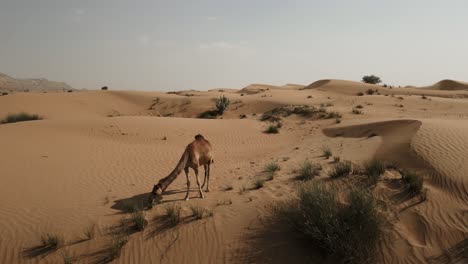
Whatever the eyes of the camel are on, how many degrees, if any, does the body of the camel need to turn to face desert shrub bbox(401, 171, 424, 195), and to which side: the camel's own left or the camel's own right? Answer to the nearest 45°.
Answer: approximately 135° to the camel's own left

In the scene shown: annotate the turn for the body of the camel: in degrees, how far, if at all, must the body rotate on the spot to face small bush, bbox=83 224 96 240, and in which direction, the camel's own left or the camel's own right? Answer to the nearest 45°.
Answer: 0° — it already faces it

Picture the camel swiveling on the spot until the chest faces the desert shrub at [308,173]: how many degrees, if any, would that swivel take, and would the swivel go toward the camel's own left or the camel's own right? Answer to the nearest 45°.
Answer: approximately 135° to the camel's own left

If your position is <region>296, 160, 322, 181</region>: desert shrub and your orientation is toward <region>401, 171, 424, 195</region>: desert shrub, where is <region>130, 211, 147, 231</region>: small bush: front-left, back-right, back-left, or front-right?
back-right

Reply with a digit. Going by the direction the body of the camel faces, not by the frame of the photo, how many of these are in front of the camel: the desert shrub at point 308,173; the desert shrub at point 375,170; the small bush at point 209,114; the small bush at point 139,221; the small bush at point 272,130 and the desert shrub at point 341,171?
1

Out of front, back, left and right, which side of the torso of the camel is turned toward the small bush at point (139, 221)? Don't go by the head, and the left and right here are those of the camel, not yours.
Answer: front

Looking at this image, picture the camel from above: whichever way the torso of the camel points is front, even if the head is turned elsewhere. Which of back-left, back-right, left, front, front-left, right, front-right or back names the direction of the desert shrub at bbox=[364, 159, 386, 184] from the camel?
back-left

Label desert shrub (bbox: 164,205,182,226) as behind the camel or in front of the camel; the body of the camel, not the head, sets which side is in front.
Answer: in front

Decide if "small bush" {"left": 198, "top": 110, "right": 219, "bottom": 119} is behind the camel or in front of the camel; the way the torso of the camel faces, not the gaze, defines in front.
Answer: behind

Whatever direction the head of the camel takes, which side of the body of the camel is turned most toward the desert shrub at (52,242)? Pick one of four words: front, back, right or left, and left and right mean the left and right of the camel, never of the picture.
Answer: front

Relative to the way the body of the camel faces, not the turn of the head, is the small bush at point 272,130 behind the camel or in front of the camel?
behind

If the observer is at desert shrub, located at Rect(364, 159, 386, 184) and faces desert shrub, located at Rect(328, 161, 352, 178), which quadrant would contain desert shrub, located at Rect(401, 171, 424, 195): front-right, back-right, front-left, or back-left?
back-left
